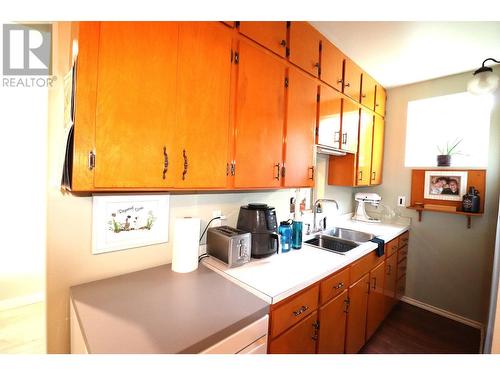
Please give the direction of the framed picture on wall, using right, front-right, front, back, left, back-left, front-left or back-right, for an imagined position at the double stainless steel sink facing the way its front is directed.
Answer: right

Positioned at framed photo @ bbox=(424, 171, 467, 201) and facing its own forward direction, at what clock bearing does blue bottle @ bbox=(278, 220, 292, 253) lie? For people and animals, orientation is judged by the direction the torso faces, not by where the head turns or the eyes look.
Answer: The blue bottle is roughly at 1 o'clock from the framed photo.

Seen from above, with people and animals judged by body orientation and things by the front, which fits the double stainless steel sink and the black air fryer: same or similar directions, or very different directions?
same or similar directions

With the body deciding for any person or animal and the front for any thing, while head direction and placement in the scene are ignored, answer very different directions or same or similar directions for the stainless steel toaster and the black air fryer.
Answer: same or similar directions

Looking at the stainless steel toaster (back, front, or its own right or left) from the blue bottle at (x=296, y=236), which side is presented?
left

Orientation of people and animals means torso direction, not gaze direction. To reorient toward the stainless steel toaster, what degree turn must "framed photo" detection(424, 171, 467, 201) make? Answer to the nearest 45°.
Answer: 0° — it already faces it

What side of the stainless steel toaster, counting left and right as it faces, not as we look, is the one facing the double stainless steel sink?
left

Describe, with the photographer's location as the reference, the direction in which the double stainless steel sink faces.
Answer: facing the viewer and to the right of the viewer

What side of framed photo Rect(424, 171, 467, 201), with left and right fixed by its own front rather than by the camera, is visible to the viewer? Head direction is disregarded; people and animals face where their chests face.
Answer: front

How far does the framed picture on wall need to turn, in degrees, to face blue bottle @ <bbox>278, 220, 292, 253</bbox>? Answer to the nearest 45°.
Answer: approximately 45° to its left
